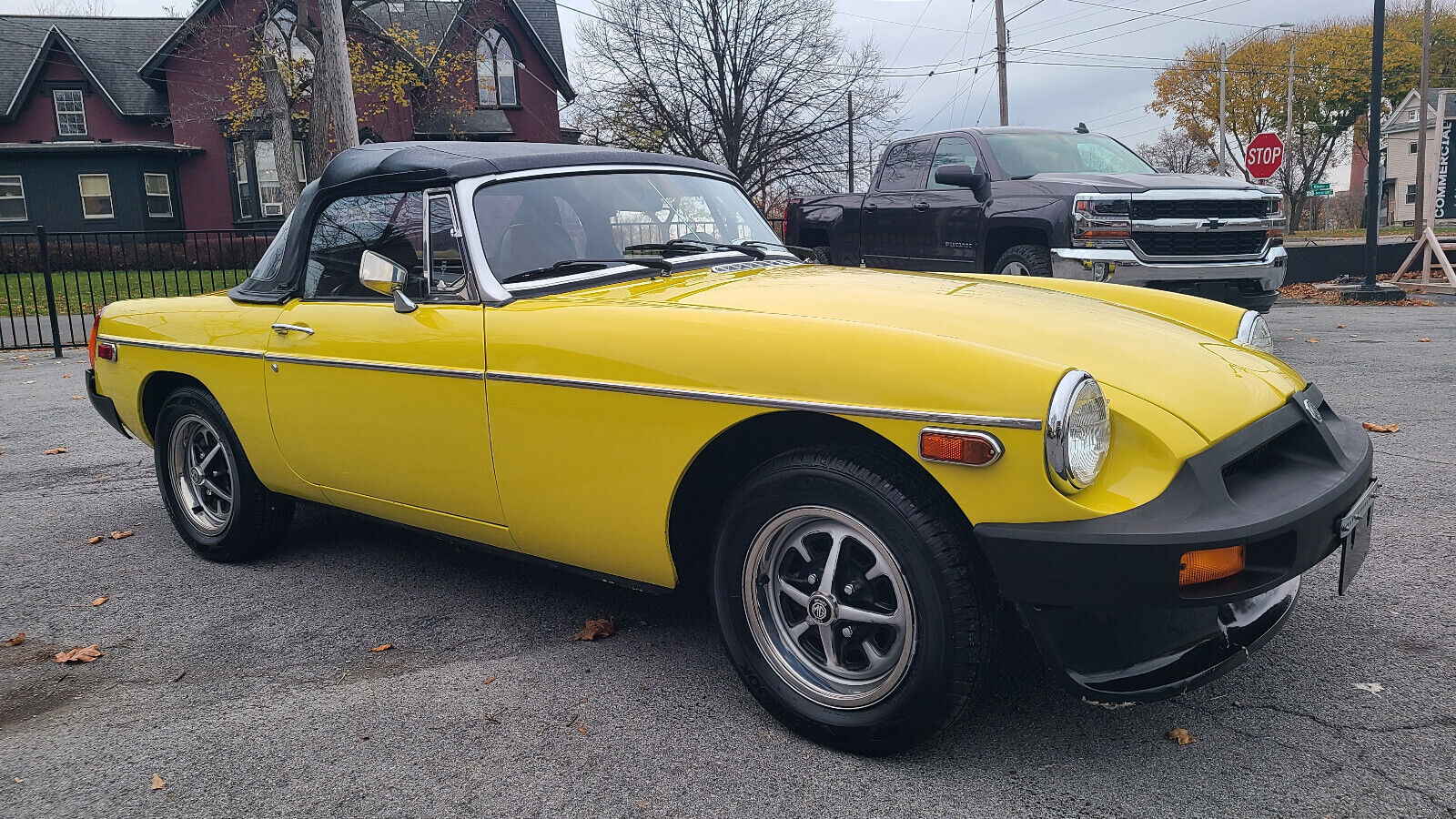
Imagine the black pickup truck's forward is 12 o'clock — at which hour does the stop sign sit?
The stop sign is roughly at 8 o'clock from the black pickup truck.

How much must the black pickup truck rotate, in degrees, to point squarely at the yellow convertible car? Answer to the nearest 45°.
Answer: approximately 45° to its right

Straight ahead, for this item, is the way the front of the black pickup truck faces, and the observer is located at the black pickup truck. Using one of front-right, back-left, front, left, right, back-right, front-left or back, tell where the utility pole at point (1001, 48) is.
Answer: back-left

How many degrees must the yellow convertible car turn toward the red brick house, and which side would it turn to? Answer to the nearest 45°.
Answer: approximately 180°

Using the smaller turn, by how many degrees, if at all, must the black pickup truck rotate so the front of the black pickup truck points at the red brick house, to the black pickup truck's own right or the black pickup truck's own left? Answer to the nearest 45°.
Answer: approximately 180°

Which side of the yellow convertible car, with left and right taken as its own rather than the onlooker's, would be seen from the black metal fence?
back

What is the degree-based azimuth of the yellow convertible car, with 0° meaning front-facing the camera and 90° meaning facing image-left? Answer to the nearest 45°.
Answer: approximately 315°
